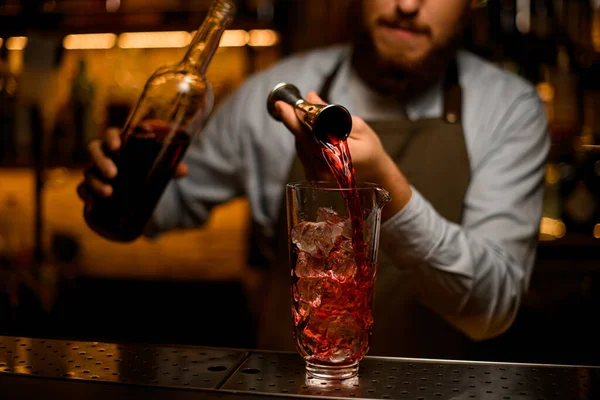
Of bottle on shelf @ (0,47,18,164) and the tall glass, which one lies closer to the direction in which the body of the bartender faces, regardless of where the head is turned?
the tall glass

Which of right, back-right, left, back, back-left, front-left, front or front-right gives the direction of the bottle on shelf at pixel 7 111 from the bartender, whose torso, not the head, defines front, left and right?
back-right

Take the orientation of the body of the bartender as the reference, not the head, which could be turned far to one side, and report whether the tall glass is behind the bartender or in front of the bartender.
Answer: in front

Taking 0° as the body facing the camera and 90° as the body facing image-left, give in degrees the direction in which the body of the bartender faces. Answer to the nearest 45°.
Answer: approximately 0°

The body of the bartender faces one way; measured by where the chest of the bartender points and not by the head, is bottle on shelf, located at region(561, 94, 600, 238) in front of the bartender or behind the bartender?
behind

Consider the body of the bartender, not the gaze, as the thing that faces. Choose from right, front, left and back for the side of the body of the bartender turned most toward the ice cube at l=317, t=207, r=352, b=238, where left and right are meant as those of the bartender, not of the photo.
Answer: front

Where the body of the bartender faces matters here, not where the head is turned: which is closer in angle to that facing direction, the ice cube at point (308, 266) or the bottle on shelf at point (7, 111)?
the ice cube

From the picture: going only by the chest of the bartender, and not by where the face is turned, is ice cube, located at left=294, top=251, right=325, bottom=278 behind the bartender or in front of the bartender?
in front

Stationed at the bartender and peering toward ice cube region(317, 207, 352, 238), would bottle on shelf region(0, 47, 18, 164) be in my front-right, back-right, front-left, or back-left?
back-right
